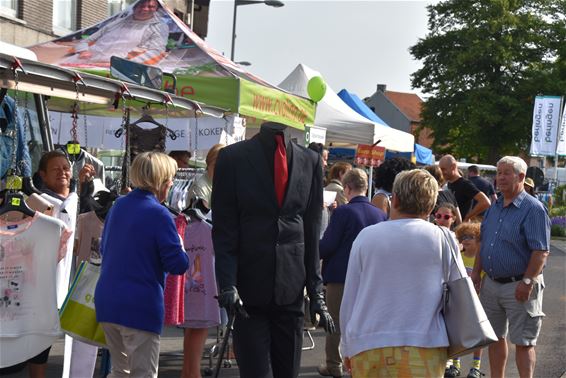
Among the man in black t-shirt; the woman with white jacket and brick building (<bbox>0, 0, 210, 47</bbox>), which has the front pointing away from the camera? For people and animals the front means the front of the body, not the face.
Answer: the woman with white jacket

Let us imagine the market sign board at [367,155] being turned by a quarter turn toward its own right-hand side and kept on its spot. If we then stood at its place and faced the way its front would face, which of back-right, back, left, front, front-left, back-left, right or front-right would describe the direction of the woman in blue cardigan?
left

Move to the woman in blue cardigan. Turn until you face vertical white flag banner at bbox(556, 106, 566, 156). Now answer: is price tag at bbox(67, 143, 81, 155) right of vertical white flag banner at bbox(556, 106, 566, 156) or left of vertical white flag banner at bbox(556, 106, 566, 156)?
left

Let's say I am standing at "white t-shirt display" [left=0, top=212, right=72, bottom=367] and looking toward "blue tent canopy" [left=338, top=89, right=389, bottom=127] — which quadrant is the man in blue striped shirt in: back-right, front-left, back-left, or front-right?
front-right

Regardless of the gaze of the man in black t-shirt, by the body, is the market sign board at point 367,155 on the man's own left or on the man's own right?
on the man's own right

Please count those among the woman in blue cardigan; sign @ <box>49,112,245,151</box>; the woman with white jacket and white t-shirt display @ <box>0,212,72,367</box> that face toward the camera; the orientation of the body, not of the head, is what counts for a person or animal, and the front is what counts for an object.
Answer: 2

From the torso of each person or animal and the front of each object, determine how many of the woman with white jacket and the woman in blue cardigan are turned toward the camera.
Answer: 0

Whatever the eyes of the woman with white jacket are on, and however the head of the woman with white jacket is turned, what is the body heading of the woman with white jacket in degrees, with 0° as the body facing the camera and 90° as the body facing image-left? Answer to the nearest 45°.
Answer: approximately 180°

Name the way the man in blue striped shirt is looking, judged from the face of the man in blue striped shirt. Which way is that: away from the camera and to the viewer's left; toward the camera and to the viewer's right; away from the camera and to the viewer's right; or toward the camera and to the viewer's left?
toward the camera and to the viewer's left

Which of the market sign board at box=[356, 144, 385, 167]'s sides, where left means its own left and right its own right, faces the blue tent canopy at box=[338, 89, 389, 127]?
back

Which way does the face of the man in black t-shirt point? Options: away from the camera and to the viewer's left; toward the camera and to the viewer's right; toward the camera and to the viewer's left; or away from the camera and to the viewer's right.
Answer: toward the camera and to the viewer's left

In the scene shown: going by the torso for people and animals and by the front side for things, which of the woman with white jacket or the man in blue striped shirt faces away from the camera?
the woman with white jacket

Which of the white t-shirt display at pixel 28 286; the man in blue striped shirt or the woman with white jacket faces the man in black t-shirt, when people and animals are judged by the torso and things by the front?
the woman with white jacket

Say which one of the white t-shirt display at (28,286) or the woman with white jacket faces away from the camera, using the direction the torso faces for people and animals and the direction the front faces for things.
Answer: the woman with white jacket

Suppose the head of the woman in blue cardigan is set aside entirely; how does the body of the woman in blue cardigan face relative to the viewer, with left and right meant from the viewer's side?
facing away from the viewer and to the right of the viewer

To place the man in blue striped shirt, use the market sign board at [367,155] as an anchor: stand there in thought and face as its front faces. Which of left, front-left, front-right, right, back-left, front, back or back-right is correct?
front

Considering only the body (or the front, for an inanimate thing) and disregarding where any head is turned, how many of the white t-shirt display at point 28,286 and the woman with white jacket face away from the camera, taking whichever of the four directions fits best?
1

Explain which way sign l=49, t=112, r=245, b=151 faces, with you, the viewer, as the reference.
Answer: facing the viewer
